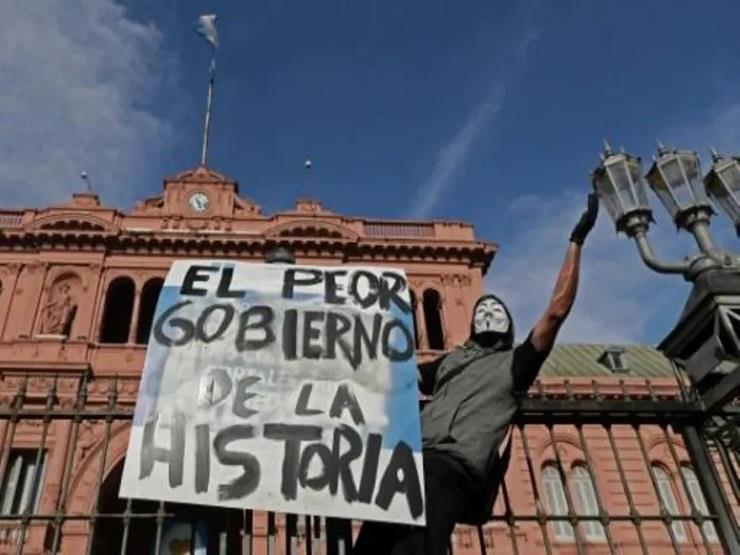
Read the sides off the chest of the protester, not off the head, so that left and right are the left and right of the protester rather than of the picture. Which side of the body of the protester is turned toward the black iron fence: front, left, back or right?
back

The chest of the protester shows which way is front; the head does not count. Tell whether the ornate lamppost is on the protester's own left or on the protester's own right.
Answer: on the protester's own left

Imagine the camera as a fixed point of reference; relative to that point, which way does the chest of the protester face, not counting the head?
toward the camera
